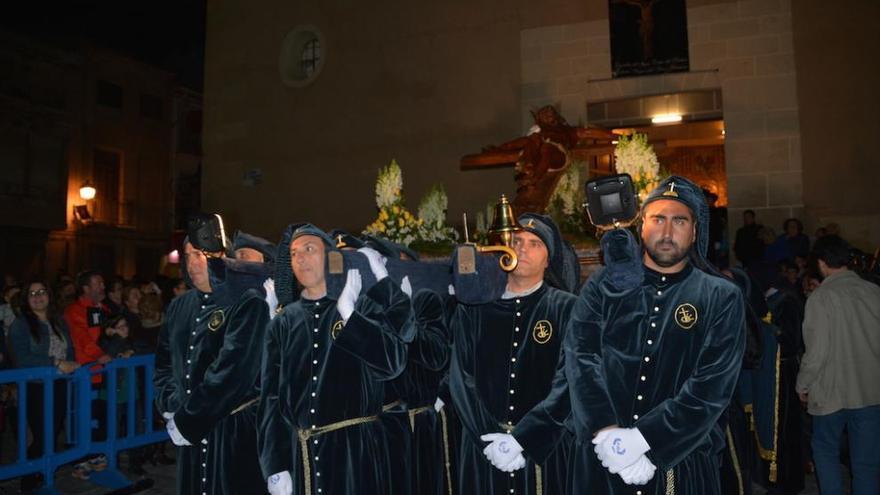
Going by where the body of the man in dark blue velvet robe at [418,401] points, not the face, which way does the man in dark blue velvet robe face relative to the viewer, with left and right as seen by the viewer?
facing the viewer and to the left of the viewer

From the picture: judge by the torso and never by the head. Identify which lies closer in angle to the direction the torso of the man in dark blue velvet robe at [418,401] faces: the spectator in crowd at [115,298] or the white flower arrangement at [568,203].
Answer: the spectator in crowd

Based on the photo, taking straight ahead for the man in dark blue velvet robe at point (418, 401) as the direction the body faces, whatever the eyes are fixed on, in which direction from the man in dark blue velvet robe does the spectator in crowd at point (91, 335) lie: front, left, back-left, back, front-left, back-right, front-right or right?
right

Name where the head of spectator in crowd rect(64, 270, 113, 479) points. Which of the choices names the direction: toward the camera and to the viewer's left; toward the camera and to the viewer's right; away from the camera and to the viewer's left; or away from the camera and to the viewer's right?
toward the camera and to the viewer's right

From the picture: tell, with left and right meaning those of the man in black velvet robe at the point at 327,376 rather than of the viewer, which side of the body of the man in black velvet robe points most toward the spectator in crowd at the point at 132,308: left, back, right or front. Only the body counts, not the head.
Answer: right

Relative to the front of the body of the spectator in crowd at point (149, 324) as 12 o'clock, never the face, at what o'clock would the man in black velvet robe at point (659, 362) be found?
The man in black velvet robe is roughly at 1 o'clock from the spectator in crowd.

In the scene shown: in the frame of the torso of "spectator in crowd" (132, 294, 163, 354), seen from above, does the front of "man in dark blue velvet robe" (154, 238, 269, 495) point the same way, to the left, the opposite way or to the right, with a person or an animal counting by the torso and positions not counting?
to the right

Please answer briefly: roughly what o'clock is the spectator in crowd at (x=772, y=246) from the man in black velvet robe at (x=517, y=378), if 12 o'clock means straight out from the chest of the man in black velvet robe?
The spectator in crowd is roughly at 7 o'clock from the man in black velvet robe.

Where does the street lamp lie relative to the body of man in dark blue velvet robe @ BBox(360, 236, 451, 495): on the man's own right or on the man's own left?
on the man's own right

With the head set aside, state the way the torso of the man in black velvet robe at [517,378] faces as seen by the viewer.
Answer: toward the camera

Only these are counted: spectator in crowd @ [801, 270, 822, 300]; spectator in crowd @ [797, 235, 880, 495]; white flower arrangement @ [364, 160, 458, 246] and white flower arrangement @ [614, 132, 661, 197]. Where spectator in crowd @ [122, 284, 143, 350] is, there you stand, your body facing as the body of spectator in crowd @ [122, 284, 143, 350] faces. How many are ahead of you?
4

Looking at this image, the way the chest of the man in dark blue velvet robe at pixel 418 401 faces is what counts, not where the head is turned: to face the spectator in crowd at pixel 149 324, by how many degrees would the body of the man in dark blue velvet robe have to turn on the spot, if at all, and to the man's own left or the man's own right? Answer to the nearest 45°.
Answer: approximately 90° to the man's own right

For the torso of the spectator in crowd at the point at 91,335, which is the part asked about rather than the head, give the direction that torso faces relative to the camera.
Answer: to the viewer's right
